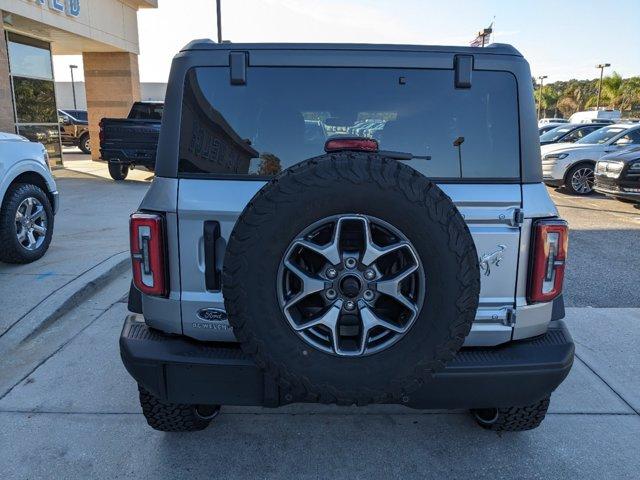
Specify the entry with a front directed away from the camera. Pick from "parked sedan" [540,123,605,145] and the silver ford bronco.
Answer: the silver ford bronco

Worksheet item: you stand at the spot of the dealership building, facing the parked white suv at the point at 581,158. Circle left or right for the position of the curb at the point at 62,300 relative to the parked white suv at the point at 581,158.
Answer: right

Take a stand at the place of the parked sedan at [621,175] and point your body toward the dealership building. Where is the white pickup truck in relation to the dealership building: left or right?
left

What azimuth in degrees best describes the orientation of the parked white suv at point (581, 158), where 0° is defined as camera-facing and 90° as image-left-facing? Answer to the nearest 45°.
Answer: approximately 45°

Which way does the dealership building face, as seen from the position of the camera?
facing the viewer and to the right of the viewer

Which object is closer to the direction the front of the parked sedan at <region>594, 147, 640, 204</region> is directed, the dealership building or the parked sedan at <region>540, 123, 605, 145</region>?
the dealership building

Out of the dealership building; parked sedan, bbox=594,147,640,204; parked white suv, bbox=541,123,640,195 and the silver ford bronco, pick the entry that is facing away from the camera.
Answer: the silver ford bronco

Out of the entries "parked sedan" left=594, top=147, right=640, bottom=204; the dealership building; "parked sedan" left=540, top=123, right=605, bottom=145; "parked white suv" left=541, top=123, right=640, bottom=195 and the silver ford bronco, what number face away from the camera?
1

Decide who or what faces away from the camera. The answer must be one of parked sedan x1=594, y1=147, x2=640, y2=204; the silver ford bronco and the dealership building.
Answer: the silver ford bronco

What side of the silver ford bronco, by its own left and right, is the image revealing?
back

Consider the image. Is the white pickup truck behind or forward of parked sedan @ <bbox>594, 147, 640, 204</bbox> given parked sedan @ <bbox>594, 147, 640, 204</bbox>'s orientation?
forward

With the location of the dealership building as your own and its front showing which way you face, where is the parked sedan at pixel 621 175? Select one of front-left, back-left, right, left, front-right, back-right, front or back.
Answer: front

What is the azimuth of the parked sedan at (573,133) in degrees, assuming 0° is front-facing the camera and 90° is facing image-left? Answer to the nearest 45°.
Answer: approximately 45°

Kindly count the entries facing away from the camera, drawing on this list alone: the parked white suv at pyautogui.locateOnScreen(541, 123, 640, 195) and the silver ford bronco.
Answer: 1

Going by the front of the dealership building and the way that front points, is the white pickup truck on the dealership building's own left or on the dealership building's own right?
on the dealership building's own right

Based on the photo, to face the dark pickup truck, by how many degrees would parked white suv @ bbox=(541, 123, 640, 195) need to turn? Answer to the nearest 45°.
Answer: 0° — it already faces it

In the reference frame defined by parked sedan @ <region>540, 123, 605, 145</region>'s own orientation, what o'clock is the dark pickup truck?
The dark pickup truck is roughly at 12 o'clock from the parked sedan.
